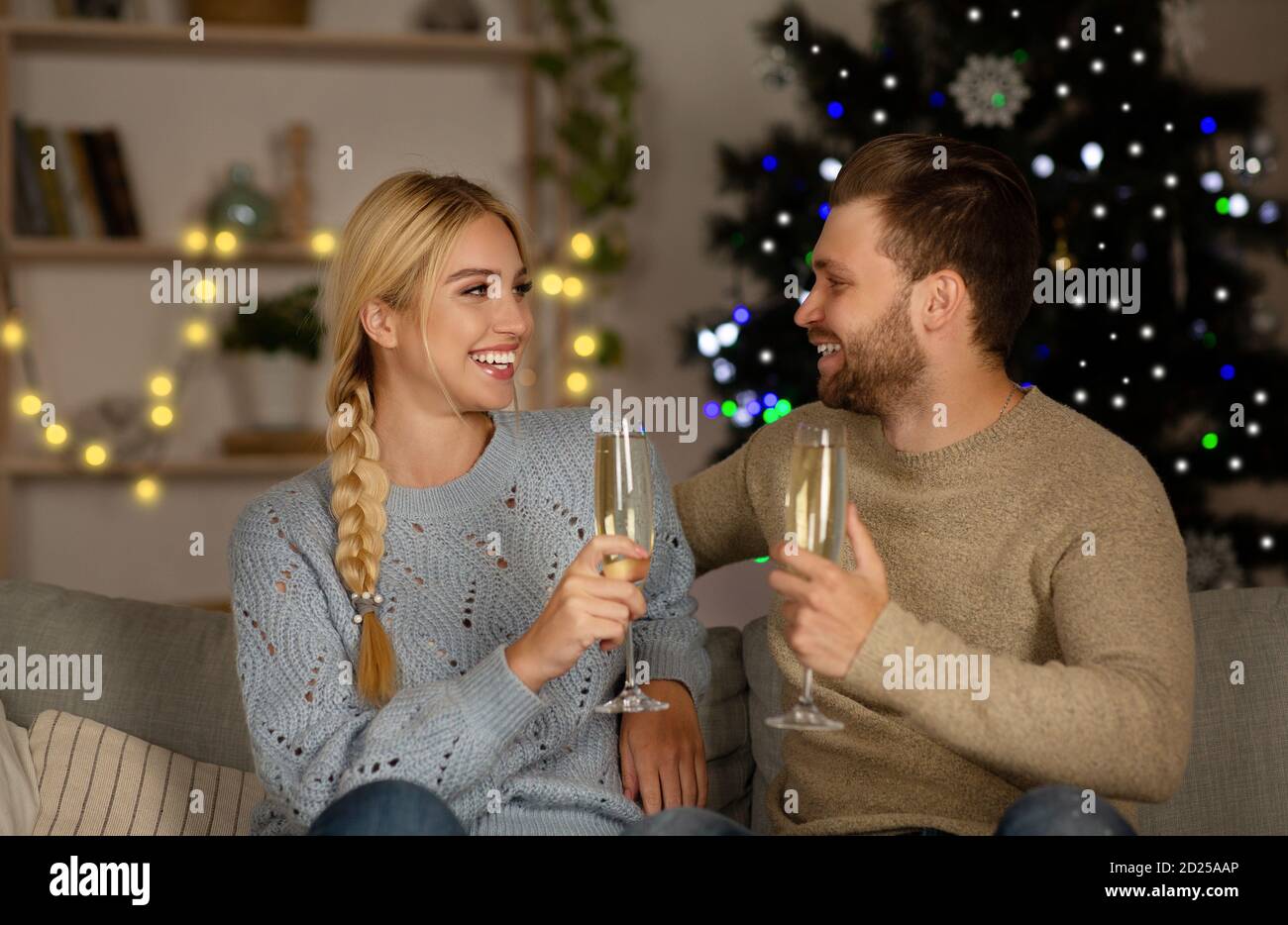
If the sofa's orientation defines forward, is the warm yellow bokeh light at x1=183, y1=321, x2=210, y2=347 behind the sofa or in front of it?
behind

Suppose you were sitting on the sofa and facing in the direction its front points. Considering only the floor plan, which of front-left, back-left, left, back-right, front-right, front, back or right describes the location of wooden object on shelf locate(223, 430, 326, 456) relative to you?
back

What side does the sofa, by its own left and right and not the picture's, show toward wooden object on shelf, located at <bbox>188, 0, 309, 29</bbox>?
back

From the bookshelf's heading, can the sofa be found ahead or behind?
ahead

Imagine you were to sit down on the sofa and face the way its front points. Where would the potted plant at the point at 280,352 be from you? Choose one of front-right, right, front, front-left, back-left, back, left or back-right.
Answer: back

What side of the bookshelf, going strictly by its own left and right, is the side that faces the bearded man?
front

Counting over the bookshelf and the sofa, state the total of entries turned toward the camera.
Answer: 2

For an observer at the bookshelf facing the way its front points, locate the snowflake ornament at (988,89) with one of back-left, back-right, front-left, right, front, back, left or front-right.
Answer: front-left

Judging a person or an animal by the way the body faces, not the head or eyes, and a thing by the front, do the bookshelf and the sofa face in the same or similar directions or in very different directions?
same or similar directions

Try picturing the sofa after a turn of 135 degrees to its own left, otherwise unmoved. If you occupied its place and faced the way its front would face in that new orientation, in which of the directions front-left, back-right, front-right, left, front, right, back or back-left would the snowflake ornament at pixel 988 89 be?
front

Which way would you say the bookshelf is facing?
toward the camera

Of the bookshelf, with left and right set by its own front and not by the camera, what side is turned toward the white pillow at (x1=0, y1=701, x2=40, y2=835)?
front

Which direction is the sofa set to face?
toward the camera

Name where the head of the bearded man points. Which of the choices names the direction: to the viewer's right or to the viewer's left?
to the viewer's left

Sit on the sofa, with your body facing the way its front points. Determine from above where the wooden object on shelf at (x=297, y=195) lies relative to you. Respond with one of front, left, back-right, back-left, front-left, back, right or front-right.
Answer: back
